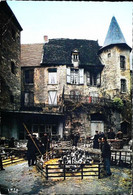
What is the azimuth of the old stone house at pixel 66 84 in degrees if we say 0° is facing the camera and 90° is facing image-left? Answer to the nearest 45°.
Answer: approximately 0°
